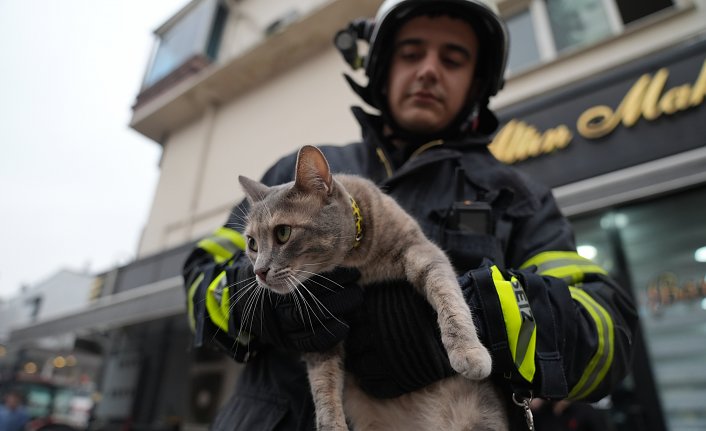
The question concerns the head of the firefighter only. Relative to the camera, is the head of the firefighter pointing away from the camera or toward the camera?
toward the camera

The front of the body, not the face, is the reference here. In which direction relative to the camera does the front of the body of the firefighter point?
toward the camera
